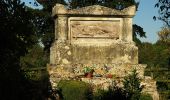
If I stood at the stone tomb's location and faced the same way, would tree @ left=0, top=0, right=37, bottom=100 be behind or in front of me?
in front

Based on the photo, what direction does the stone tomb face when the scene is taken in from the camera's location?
facing the viewer
